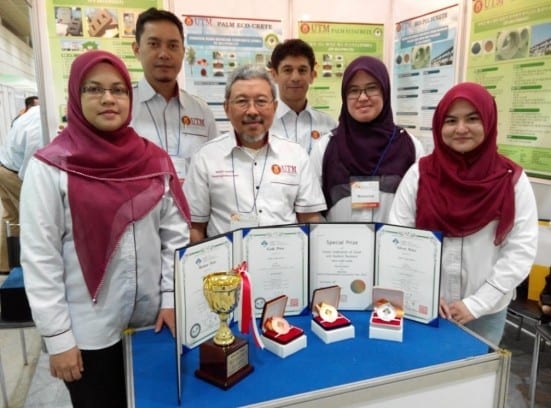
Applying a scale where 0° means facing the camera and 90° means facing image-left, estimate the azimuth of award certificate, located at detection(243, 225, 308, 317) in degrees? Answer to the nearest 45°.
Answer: approximately 0°

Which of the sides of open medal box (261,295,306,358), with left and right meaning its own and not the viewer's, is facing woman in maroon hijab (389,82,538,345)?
left

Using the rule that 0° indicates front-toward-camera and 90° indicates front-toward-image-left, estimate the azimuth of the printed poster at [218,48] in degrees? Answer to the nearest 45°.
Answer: approximately 0°

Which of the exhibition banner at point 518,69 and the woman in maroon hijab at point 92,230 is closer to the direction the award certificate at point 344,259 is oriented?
the woman in maroon hijab

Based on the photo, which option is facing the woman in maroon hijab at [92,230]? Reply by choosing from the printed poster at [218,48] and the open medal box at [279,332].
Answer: the printed poster

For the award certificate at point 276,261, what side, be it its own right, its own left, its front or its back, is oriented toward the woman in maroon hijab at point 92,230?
right
